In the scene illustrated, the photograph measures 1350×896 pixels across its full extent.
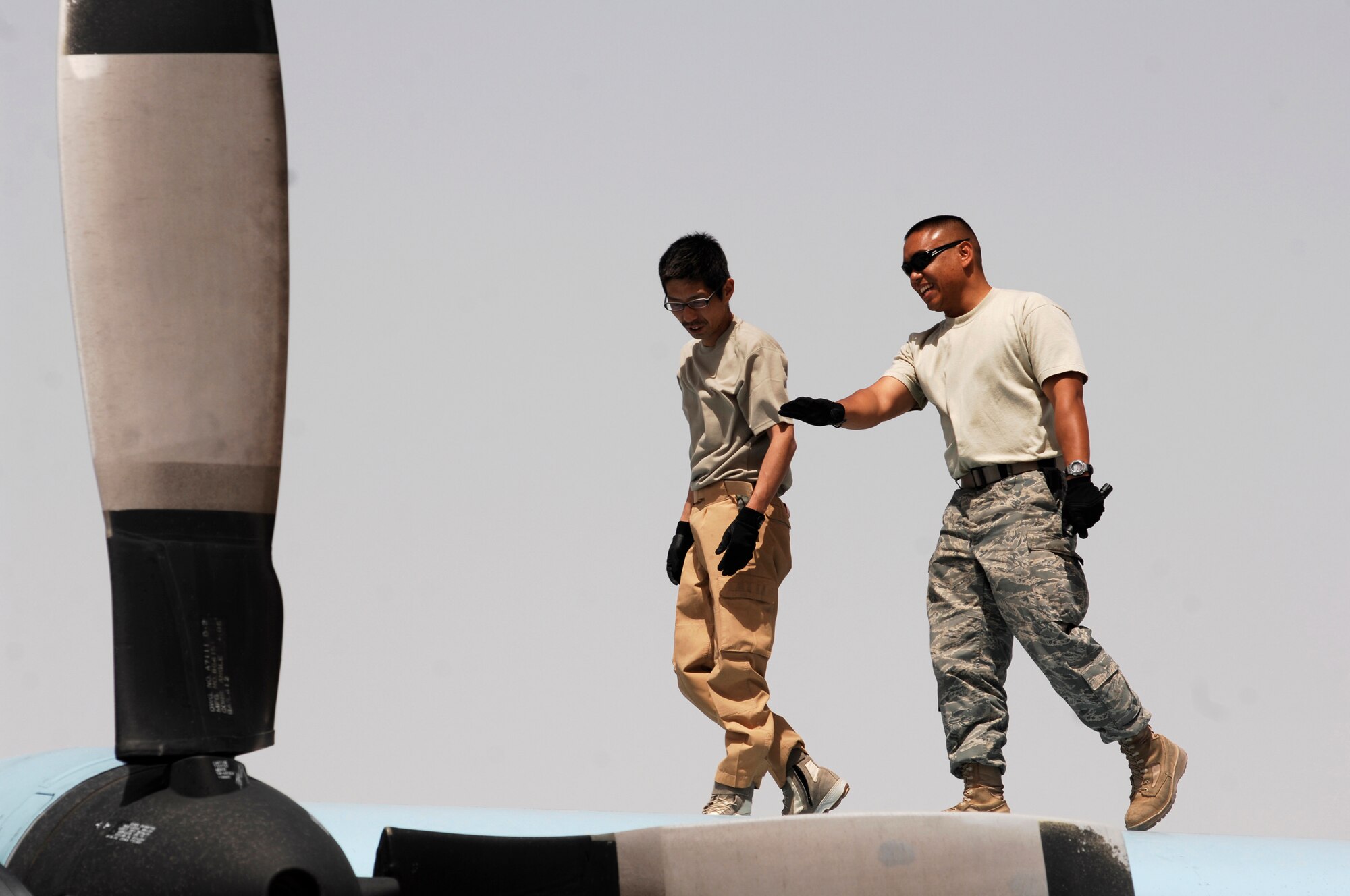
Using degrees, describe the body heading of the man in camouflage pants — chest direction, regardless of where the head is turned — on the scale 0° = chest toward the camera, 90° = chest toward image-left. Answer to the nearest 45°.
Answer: approximately 45°

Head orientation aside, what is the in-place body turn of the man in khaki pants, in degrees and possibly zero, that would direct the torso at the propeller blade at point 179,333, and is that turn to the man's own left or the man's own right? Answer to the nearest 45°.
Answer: approximately 45° to the man's own left

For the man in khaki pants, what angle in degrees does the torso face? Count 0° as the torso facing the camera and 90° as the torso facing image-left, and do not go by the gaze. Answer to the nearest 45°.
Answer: approximately 45°

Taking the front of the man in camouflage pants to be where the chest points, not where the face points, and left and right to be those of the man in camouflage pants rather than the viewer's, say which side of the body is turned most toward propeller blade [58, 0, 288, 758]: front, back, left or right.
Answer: front

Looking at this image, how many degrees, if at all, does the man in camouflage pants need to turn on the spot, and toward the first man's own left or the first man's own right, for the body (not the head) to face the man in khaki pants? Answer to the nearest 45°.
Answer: approximately 90° to the first man's own right

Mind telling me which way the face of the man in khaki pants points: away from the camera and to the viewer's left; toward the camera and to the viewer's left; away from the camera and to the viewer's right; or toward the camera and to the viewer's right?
toward the camera and to the viewer's left

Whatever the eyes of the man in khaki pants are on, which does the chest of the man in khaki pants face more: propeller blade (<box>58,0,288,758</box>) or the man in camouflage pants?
the propeller blade

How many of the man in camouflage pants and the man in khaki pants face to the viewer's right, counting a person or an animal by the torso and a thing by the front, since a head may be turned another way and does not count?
0
